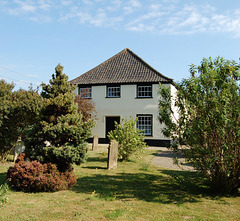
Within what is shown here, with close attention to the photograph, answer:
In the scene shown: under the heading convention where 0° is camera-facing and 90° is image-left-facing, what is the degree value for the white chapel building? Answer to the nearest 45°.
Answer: approximately 0°

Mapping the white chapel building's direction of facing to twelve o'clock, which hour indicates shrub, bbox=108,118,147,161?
The shrub is roughly at 12 o'clock from the white chapel building.

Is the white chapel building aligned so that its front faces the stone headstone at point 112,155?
yes

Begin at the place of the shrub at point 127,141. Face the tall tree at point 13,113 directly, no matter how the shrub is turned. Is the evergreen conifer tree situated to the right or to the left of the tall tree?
left
